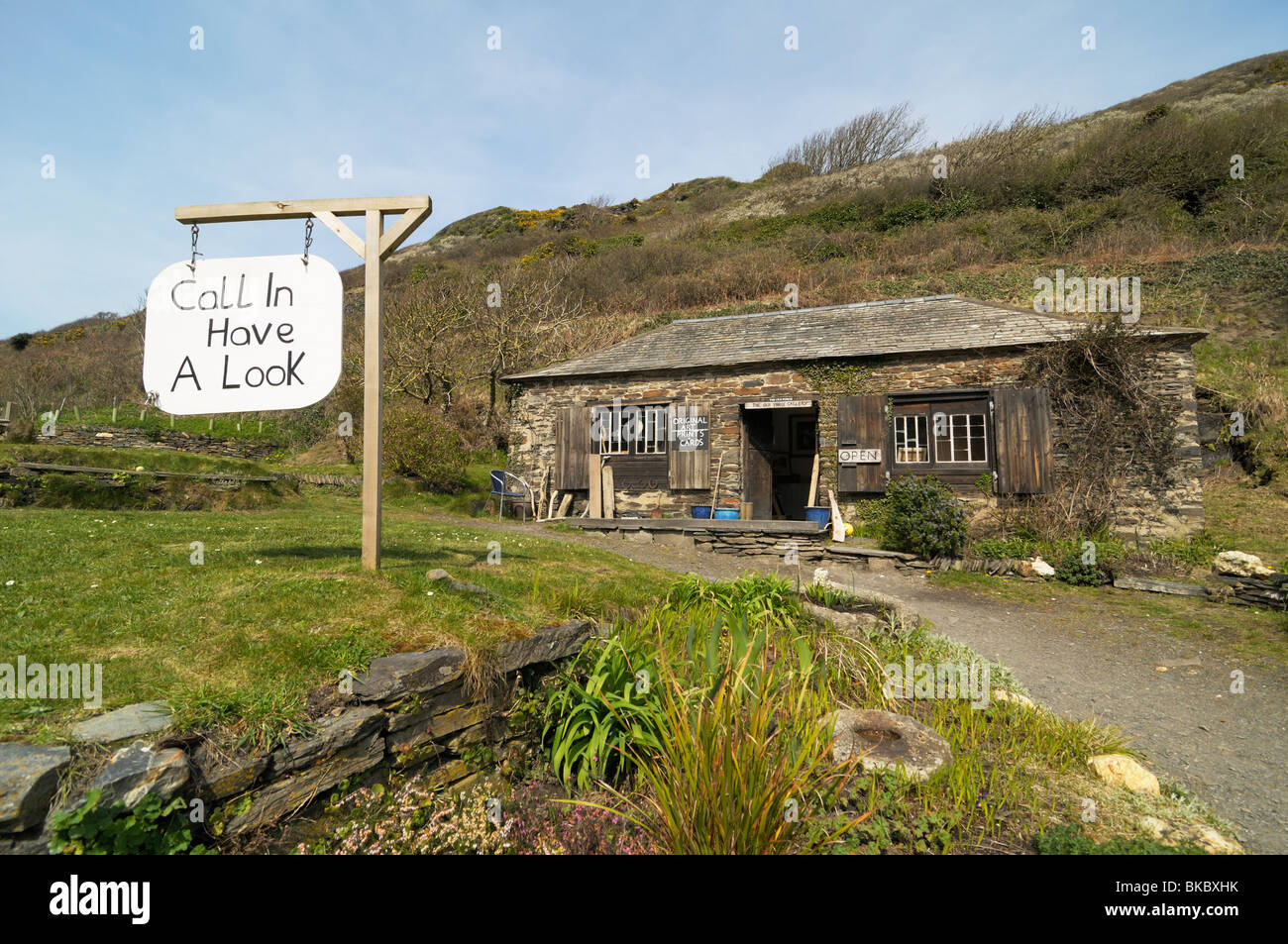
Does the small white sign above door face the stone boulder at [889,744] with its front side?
yes

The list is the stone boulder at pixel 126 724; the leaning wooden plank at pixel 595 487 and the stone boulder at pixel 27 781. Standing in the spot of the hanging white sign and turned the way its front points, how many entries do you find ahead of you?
2

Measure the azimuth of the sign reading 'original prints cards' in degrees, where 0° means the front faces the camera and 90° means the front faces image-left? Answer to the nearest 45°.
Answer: approximately 0°

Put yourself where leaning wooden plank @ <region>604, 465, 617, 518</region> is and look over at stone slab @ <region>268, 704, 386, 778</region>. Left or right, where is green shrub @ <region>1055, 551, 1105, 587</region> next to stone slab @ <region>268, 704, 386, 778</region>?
left

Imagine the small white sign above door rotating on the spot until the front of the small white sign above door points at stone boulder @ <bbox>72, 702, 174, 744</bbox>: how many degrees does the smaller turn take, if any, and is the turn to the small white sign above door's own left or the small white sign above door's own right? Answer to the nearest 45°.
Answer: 0° — it already faces it

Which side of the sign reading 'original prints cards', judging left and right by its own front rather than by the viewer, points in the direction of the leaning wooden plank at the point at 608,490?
right

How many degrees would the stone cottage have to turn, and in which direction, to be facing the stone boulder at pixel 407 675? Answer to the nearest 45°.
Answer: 0° — it already faces it
